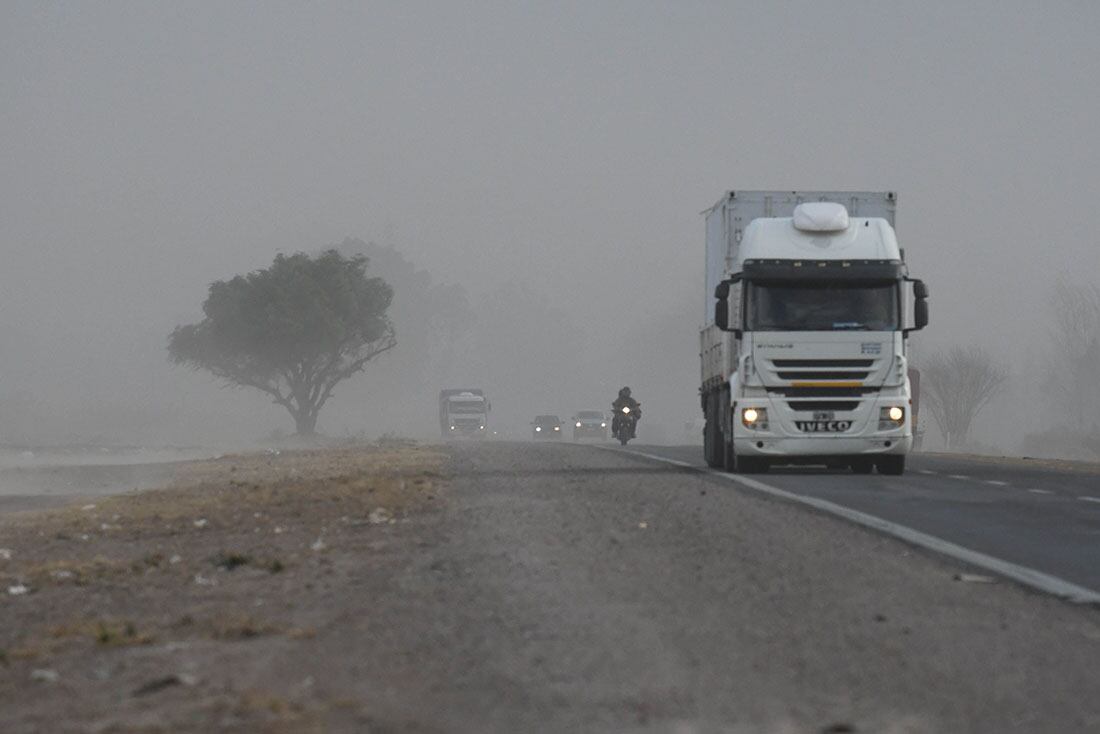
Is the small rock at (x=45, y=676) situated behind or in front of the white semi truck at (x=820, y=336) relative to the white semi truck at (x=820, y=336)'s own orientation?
in front

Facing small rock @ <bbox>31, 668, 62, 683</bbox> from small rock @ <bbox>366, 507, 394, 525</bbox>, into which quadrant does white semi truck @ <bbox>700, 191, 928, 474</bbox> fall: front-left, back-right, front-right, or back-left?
back-left

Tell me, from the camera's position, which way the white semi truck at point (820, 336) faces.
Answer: facing the viewer

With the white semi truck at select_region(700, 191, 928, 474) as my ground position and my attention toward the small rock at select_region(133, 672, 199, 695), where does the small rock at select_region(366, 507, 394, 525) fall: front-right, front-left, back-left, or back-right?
front-right

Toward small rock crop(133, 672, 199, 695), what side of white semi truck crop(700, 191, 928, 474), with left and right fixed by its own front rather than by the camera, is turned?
front

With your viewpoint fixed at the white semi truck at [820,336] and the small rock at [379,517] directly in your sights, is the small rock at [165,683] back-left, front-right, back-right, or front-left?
front-left

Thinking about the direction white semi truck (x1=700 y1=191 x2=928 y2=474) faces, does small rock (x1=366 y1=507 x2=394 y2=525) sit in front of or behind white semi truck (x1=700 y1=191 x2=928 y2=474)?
in front

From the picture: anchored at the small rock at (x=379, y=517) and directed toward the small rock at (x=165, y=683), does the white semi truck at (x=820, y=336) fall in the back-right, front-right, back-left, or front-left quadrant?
back-left
